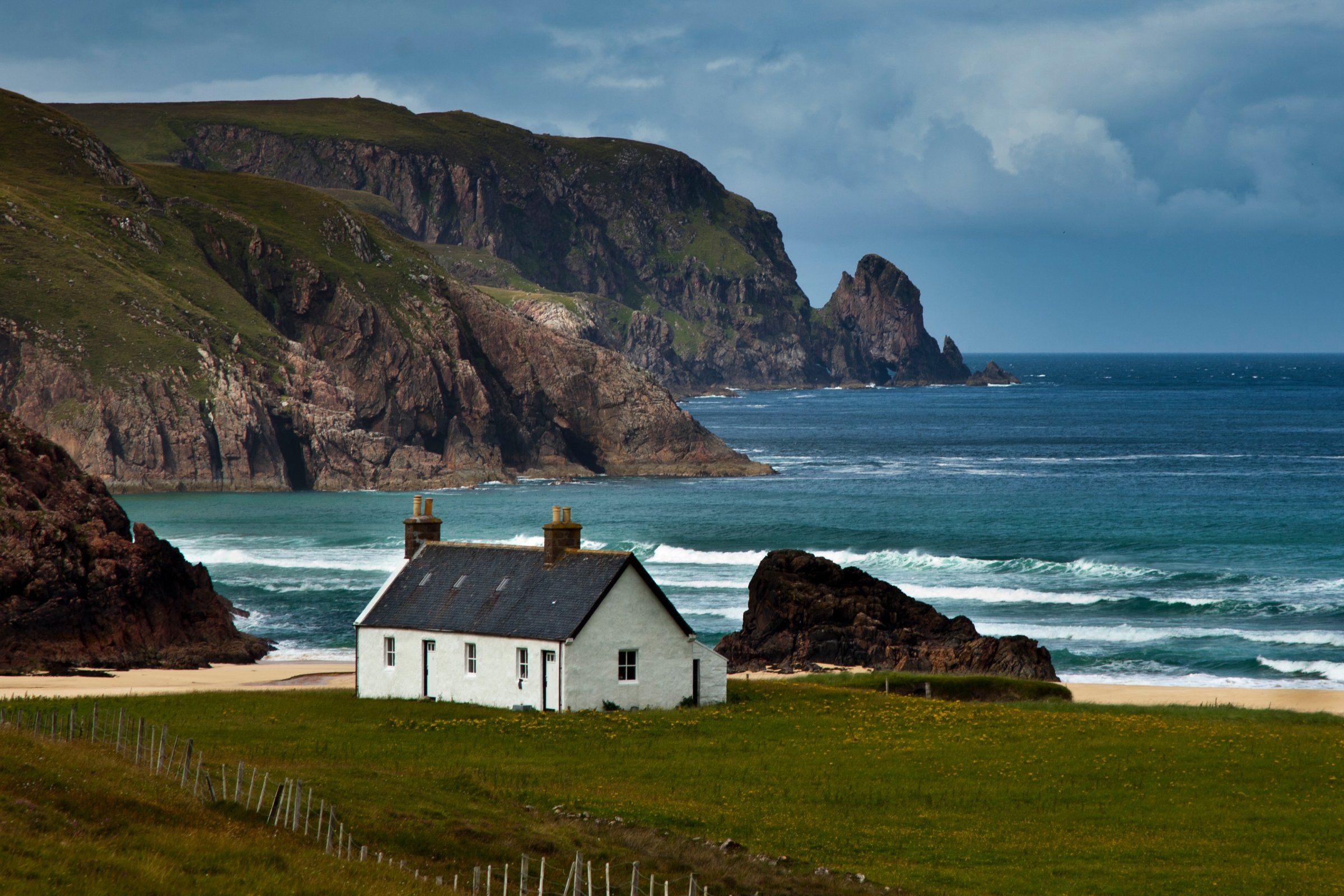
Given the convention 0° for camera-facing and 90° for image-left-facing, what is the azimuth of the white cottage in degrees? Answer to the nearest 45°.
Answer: approximately 45°
